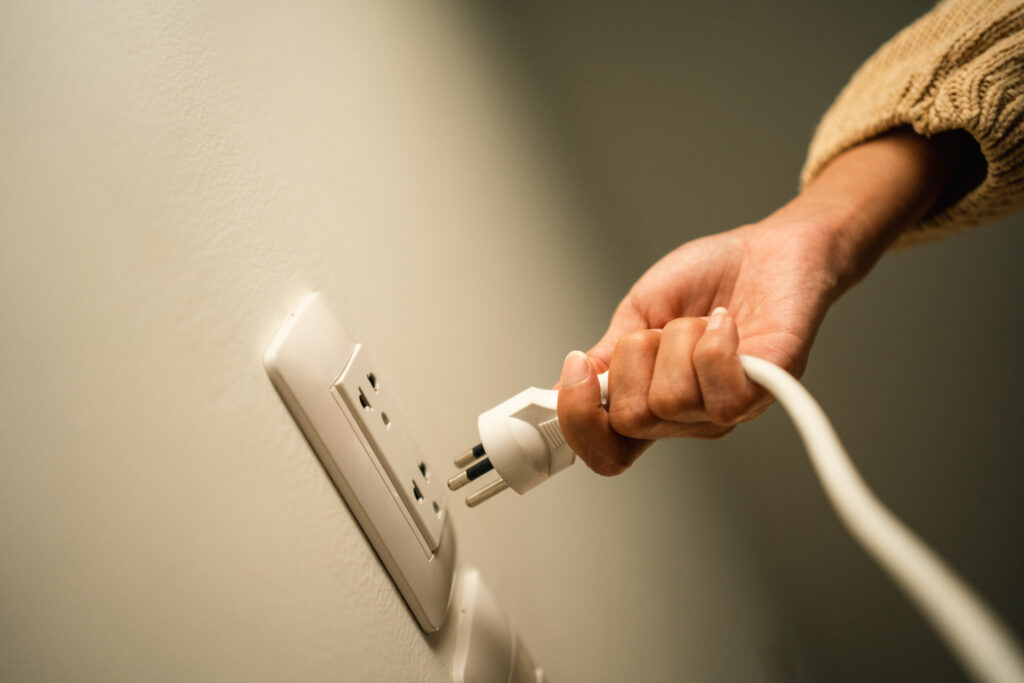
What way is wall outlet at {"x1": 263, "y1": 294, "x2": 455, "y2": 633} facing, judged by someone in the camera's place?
facing the viewer and to the right of the viewer
